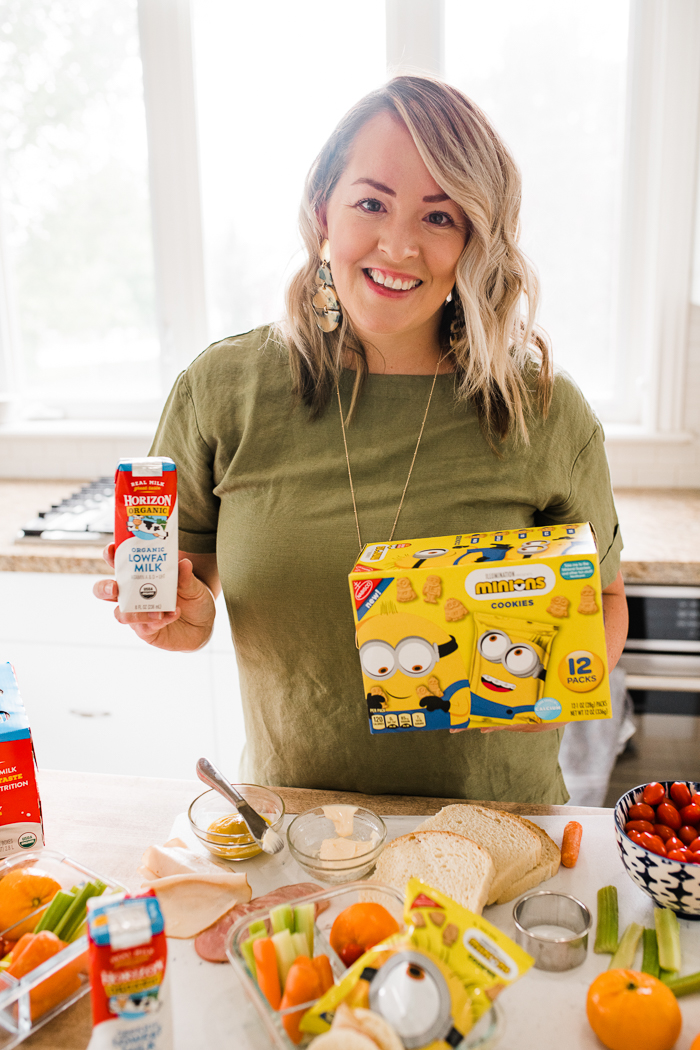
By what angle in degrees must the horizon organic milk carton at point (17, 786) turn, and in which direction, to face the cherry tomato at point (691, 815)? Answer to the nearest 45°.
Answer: approximately 45° to its left

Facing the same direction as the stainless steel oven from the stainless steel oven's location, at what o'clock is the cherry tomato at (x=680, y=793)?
The cherry tomato is roughly at 12 o'clock from the stainless steel oven.

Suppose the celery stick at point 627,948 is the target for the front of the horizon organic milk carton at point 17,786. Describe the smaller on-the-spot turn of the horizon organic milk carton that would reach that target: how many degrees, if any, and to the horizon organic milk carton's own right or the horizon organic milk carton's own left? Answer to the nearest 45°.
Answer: approximately 45° to the horizon organic milk carton's own left

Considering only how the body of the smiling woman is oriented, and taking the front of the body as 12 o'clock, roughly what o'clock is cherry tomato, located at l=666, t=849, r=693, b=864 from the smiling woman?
The cherry tomato is roughly at 11 o'clock from the smiling woman.

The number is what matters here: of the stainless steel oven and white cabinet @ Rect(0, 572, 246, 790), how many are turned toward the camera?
2

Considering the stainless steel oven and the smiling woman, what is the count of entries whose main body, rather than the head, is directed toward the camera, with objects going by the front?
2

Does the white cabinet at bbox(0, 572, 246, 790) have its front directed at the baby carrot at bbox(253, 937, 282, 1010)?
yes
